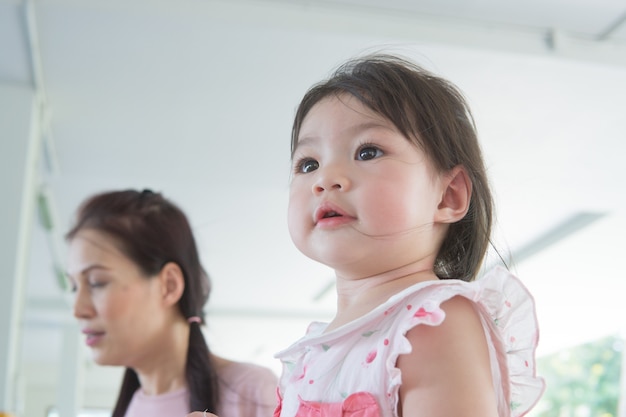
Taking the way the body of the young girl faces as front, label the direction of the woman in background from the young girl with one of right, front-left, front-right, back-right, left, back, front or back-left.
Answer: right

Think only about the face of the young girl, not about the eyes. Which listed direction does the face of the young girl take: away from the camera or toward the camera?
toward the camera

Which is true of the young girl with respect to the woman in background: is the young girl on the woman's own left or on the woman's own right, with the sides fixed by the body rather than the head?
on the woman's own left

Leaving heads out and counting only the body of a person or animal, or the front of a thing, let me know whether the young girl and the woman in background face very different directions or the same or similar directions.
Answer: same or similar directions

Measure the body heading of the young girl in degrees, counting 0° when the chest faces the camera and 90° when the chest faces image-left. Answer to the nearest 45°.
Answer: approximately 45°

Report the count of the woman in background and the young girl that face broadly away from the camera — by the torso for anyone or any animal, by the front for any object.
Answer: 0

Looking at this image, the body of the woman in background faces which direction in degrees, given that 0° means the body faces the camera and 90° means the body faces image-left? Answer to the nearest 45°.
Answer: approximately 45°
